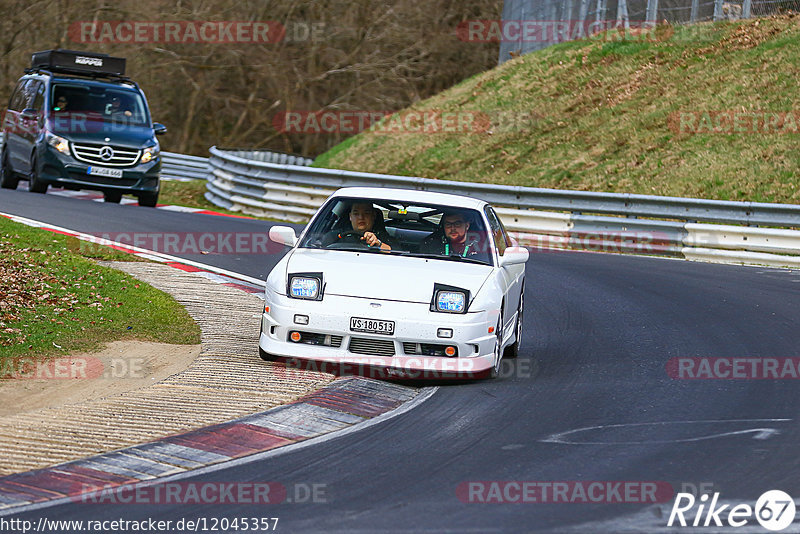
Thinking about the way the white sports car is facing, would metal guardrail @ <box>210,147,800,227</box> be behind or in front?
behind

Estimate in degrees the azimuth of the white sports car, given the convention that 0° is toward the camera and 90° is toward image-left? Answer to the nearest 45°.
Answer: approximately 0°

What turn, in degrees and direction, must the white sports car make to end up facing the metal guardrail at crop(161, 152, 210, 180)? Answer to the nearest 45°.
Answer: approximately 180°

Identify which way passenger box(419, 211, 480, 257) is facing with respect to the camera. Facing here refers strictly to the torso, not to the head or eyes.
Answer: toward the camera

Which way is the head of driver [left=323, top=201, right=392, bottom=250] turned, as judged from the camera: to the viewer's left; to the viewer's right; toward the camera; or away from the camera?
toward the camera

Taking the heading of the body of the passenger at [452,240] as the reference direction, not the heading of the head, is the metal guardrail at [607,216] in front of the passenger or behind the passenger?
behind

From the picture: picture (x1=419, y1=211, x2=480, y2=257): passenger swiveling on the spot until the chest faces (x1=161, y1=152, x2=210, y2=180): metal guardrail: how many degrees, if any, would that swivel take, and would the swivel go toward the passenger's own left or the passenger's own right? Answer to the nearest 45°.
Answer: approximately 180°

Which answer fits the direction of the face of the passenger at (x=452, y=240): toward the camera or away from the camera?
toward the camera

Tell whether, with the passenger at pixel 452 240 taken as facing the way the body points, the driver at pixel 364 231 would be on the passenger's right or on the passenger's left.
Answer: on the passenger's right
